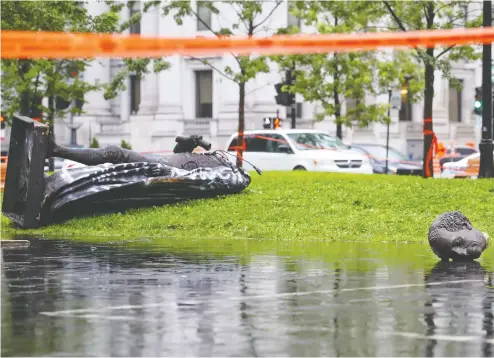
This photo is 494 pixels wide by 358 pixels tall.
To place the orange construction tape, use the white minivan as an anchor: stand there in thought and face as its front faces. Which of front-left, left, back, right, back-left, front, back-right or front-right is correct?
front-right

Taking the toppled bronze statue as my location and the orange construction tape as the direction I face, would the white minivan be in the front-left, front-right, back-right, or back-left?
back-left

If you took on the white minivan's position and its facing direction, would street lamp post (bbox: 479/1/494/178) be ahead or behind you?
ahead

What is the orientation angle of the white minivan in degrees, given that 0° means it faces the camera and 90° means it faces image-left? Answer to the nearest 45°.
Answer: approximately 315°
